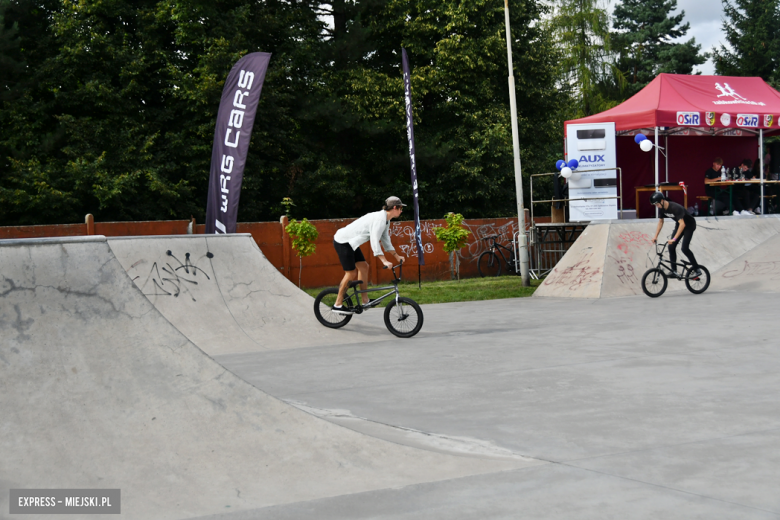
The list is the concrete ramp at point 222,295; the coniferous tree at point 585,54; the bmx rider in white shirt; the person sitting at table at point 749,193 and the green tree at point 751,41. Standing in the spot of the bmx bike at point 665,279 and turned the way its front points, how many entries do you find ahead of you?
2

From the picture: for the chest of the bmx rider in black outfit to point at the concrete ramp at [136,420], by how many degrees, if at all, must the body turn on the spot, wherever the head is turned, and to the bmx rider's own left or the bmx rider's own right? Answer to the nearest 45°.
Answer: approximately 45° to the bmx rider's own left

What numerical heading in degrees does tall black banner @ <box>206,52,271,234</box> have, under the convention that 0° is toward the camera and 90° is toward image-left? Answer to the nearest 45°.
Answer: approximately 0°

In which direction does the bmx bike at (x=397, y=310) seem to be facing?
to the viewer's right

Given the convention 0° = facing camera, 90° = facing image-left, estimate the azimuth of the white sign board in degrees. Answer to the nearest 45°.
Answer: approximately 0°

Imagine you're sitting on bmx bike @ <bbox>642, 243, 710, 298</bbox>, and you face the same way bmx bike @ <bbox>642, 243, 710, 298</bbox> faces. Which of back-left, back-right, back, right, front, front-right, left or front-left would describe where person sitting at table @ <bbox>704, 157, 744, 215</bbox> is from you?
back-right

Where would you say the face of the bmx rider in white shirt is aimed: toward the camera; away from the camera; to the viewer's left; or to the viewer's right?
to the viewer's right

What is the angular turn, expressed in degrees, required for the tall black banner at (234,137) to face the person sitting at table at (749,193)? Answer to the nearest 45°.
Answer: approximately 90° to its left

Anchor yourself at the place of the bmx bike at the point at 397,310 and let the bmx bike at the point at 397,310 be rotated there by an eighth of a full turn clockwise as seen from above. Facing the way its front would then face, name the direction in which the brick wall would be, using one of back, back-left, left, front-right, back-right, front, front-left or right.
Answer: back-left

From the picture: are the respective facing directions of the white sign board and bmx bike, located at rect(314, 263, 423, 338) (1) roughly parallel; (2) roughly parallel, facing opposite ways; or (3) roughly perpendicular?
roughly perpendicular
